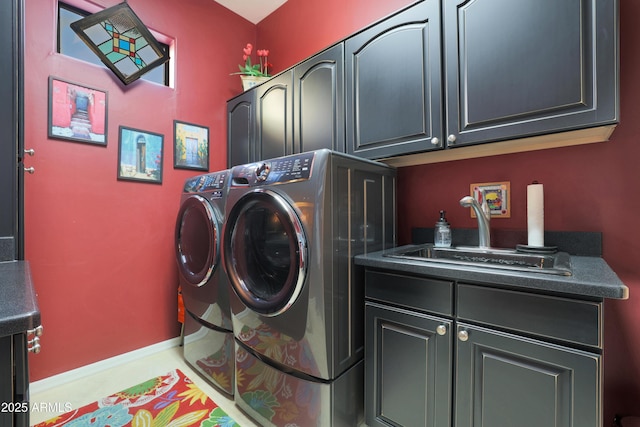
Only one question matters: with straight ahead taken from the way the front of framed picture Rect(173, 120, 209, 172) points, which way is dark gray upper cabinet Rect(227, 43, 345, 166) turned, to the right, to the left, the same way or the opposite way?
to the right

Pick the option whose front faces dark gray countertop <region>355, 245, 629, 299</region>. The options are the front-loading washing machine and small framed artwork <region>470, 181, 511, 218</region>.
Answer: the small framed artwork

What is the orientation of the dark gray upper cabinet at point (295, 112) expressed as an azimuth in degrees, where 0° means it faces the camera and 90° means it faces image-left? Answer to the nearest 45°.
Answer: approximately 45°

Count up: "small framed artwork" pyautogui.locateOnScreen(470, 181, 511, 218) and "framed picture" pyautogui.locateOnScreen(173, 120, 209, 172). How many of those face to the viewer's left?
0

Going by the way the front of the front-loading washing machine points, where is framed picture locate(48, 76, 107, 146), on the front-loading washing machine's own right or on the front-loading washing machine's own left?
on the front-loading washing machine's own right

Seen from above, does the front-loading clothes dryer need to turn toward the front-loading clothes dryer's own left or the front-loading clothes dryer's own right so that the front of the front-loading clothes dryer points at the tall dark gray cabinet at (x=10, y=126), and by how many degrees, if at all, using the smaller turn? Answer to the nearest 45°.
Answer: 0° — it already faces it

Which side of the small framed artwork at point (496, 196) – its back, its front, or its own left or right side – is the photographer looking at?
front

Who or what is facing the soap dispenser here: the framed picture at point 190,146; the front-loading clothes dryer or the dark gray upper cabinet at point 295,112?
the framed picture

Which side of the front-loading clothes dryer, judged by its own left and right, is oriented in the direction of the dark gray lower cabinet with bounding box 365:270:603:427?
left

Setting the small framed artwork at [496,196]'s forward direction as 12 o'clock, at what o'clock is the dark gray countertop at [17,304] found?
The dark gray countertop is roughly at 1 o'clock from the small framed artwork.

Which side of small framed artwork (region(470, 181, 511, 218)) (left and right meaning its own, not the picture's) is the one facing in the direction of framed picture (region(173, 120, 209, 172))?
right

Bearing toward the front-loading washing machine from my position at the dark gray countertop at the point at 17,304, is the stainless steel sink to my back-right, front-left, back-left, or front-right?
front-right

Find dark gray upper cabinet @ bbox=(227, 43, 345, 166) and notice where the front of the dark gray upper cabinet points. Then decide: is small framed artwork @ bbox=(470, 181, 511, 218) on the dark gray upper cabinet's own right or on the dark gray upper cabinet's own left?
on the dark gray upper cabinet's own left

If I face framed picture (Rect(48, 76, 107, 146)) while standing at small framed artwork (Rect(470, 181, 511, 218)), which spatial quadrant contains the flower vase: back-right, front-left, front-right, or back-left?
front-right

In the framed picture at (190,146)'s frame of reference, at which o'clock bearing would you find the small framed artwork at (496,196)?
The small framed artwork is roughly at 12 o'clock from the framed picture.

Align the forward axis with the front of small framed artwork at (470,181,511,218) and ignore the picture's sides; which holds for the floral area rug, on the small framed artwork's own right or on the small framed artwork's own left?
on the small framed artwork's own right

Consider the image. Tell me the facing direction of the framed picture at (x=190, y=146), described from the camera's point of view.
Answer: facing the viewer and to the right of the viewer

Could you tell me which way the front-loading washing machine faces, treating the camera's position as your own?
facing the viewer and to the left of the viewer

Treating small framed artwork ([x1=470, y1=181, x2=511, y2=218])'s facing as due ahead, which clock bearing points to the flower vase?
The flower vase is roughly at 3 o'clock from the small framed artwork.
